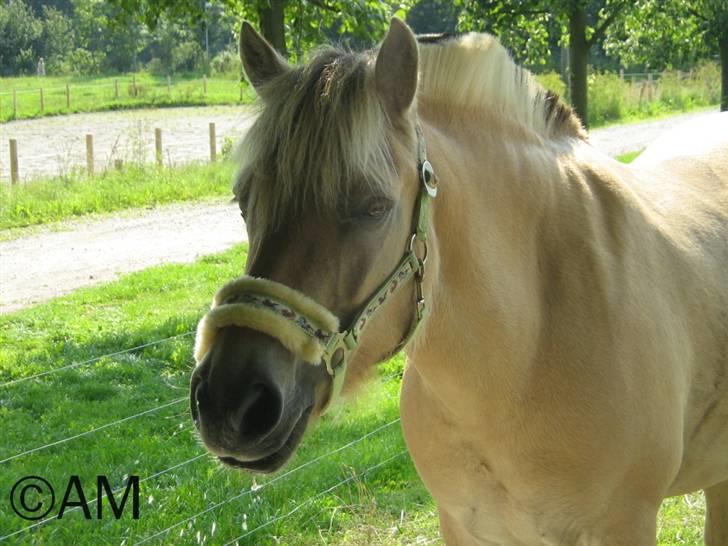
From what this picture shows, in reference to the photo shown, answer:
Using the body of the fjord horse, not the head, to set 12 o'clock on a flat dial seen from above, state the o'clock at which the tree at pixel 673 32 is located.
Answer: The tree is roughly at 5 o'clock from the fjord horse.

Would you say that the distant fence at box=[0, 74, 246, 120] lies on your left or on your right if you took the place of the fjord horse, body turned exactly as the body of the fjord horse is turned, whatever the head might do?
on your right

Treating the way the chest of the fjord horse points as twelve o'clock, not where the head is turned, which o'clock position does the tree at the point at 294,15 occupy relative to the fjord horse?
The tree is roughly at 4 o'clock from the fjord horse.

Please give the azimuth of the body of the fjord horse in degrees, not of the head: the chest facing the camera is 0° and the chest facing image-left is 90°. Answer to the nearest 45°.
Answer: approximately 45°

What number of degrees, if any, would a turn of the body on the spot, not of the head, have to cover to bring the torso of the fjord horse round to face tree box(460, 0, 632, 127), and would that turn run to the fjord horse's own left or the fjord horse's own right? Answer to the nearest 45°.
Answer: approximately 135° to the fjord horse's own right
